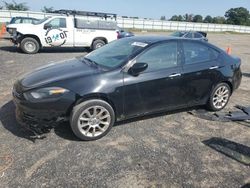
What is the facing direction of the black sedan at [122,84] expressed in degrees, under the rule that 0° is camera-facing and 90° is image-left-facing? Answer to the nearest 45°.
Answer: approximately 45°

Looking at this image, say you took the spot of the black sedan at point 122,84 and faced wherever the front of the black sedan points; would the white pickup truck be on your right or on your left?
on your right
